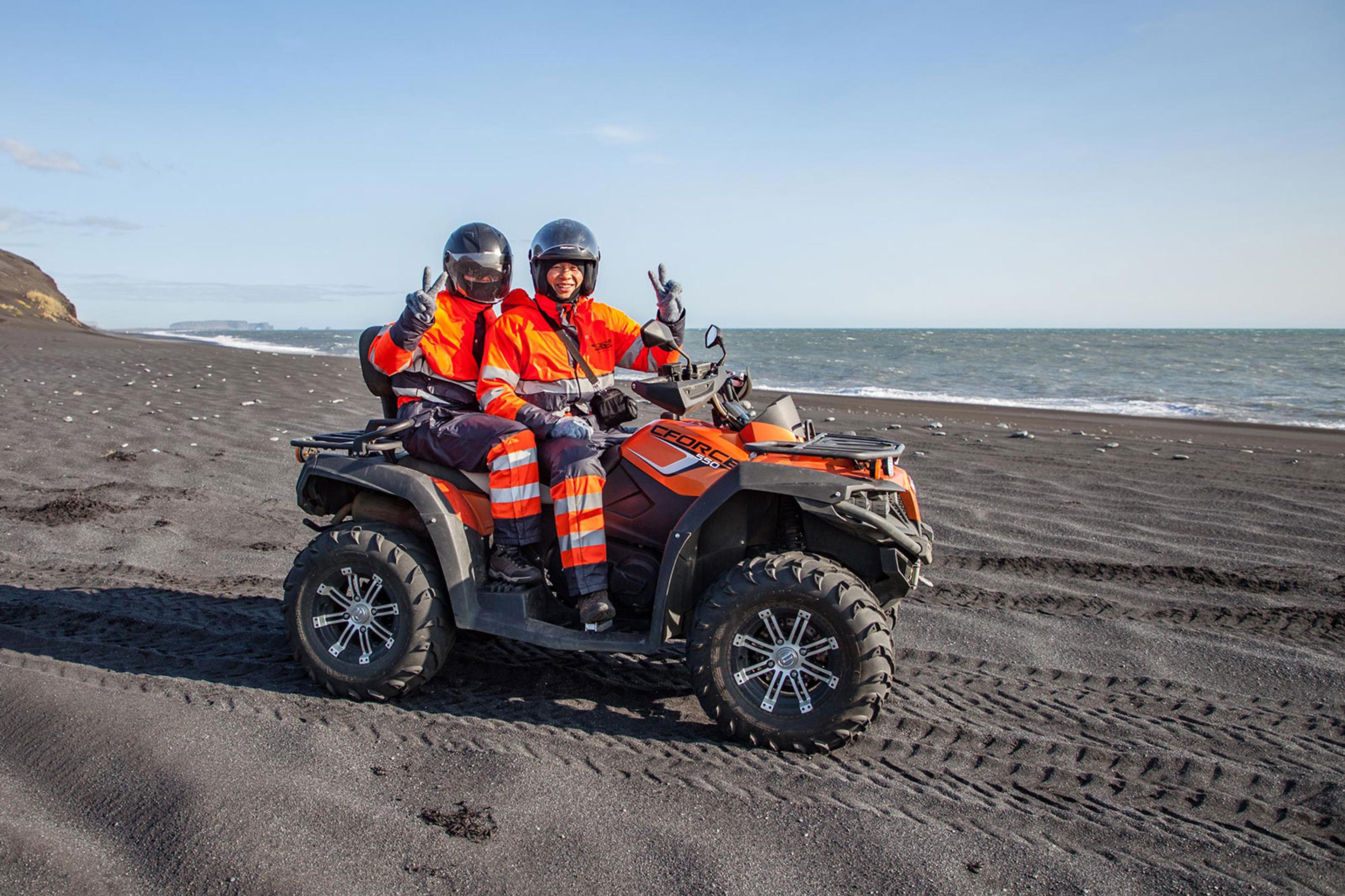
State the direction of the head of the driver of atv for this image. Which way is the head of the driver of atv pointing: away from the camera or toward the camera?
toward the camera

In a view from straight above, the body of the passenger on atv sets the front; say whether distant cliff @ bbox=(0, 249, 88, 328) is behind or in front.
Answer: behind

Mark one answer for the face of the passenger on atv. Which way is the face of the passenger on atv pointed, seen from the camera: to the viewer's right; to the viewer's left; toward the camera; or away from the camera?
toward the camera

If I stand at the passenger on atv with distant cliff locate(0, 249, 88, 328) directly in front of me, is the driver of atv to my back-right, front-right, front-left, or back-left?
back-right

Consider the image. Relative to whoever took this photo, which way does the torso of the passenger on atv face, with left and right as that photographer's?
facing the viewer and to the right of the viewer
